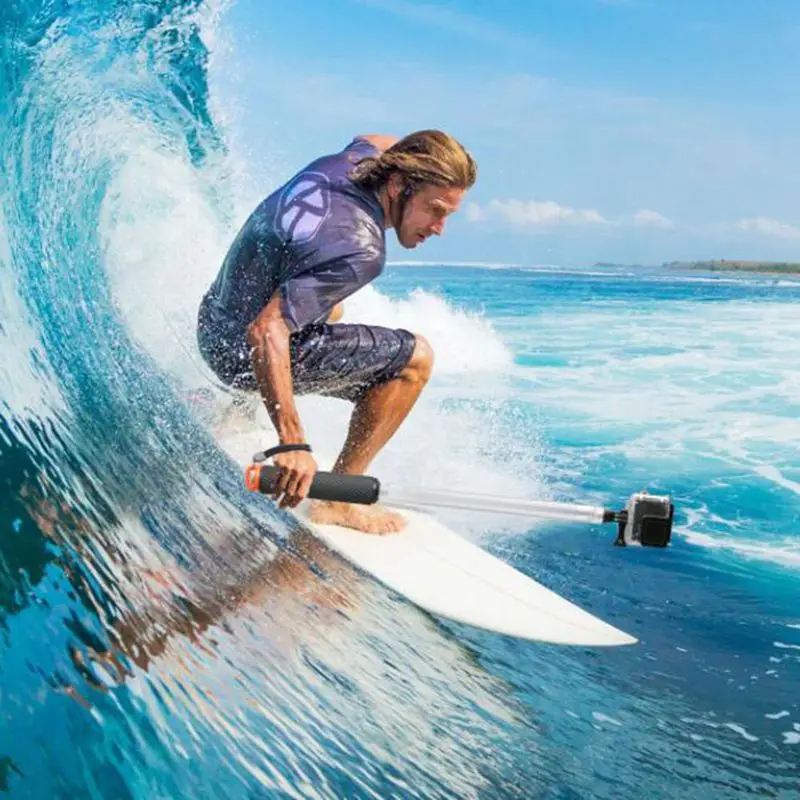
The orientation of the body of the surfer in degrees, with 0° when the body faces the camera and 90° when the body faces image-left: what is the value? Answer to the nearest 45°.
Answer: approximately 270°

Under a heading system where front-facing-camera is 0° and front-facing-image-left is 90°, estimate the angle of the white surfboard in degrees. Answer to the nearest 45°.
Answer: approximately 315°

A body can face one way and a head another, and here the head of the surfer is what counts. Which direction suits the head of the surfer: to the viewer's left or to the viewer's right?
to the viewer's right
